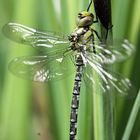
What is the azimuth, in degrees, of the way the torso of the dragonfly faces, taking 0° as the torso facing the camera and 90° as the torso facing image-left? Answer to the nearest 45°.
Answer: approximately 225°
